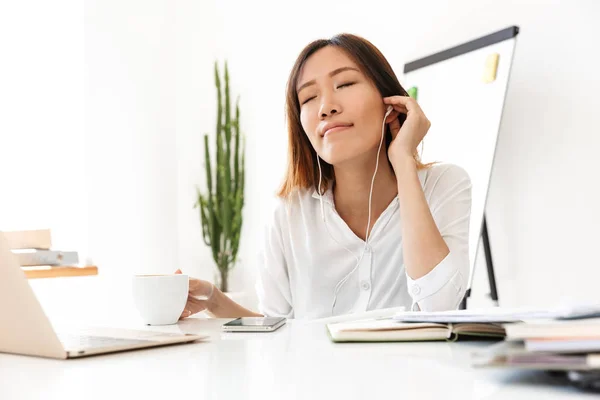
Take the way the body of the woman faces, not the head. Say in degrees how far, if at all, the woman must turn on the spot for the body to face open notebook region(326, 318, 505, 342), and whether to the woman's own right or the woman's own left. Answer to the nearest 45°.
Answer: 0° — they already face it

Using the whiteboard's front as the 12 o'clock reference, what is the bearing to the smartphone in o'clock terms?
The smartphone is roughly at 11 o'clock from the whiteboard.

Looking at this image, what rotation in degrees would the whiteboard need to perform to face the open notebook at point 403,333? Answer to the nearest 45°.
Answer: approximately 45° to its left

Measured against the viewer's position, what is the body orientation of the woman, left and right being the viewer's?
facing the viewer

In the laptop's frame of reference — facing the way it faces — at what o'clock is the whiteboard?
The whiteboard is roughly at 12 o'clock from the laptop.

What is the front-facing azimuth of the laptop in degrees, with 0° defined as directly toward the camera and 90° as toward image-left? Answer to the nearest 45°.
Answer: approximately 225°

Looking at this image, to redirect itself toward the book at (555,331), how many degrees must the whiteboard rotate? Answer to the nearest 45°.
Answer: approximately 45° to its left

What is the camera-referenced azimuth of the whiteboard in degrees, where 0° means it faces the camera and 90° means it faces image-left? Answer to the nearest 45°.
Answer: approximately 45°

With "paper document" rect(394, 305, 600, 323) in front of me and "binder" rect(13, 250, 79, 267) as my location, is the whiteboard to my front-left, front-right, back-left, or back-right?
front-left

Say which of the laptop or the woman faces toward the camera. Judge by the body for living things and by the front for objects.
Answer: the woman

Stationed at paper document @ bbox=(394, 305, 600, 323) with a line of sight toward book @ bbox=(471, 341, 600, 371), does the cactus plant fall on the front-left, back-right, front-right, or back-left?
back-right

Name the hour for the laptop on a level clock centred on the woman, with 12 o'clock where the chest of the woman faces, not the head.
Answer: The laptop is roughly at 1 o'clock from the woman.

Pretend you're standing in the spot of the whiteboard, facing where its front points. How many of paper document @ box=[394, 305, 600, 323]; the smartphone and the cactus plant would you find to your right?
1

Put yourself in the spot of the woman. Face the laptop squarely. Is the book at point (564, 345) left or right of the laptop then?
left

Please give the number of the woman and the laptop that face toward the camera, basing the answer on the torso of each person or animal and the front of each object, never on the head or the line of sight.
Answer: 1

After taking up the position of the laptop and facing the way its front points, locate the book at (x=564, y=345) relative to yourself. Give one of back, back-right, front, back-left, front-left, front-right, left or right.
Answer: right

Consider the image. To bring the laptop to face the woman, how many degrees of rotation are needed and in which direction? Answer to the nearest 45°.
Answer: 0° — it already faces them
